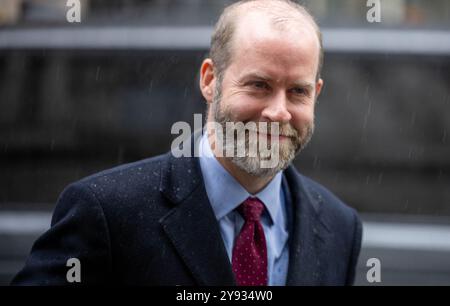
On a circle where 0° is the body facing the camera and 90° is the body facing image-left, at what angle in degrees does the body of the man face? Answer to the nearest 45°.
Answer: approximately 315°
